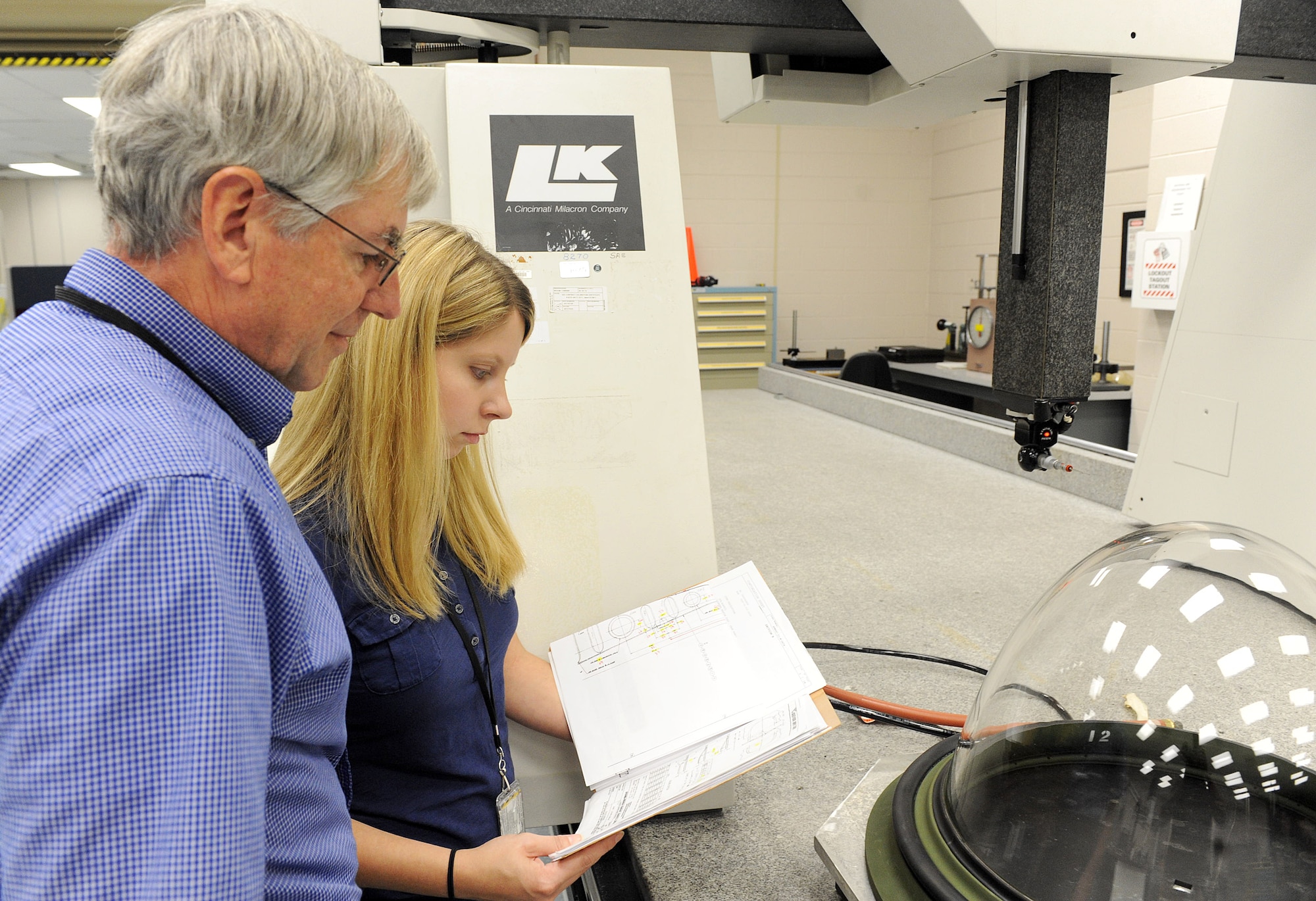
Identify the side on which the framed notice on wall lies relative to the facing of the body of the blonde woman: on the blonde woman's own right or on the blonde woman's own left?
on the blonde woman's own left

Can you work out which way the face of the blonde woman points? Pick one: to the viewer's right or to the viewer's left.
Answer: to the viewer's right

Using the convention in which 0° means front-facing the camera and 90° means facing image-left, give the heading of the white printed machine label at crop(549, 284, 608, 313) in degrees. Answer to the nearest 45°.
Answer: approximately 0°

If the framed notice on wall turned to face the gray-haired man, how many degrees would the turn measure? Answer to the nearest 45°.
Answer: approximately 45° to its left

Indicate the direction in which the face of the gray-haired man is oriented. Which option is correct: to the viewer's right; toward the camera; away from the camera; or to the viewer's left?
to the viewer's right

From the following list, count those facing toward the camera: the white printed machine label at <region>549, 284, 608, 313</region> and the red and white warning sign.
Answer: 2

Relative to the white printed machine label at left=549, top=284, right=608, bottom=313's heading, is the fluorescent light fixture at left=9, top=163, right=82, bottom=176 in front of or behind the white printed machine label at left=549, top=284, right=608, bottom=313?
behind

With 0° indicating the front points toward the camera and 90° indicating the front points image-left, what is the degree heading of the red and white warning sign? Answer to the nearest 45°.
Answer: approximately 0°

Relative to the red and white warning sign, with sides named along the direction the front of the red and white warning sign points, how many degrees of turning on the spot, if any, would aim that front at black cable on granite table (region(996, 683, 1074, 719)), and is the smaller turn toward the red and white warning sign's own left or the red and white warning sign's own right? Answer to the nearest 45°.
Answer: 0° — it already faces it

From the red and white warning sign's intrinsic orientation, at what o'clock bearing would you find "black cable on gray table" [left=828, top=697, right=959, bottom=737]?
The black cable on gray table is roughly at 12 o'clock from the red and white warning sign.
